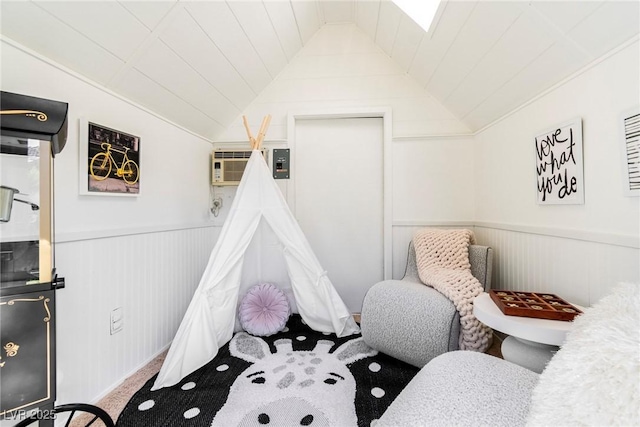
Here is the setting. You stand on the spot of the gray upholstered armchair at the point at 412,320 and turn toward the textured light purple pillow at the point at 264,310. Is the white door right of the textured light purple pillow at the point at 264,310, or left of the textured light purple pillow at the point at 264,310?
right

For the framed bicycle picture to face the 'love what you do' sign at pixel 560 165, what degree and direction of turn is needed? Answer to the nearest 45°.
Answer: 0° — it already faces it

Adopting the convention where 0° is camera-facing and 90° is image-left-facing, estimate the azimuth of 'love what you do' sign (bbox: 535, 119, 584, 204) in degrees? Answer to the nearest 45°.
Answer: approximately 45°

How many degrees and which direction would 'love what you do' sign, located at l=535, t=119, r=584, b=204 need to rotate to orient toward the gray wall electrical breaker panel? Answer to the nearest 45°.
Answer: approximately 45° to its right

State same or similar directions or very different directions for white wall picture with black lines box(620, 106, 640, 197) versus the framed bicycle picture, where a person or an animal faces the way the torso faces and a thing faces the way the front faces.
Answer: very different directions

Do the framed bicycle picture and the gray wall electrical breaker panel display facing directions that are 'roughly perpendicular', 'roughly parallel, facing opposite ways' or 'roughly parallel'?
roughly perpendicular

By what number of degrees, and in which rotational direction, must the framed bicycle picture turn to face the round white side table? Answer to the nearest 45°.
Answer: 0° — it already faces it

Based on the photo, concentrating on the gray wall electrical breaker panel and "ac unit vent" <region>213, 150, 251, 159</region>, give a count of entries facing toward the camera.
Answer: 2

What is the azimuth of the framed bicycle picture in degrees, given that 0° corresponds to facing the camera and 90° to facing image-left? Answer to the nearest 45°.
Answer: approximately 315°
